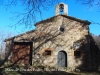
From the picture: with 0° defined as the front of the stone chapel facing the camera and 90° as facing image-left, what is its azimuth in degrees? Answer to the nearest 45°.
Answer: approximately 0°
